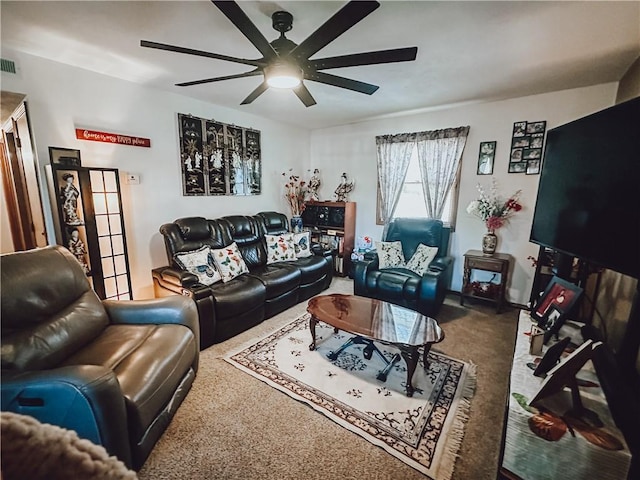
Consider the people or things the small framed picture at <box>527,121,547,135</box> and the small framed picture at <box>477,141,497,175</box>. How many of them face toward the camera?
2

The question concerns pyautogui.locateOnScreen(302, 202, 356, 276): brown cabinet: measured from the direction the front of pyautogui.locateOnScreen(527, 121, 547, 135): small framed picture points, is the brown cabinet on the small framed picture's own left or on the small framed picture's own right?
on the small framed picture's own right

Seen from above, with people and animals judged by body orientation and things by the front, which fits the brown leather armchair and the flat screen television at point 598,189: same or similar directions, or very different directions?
very different directions

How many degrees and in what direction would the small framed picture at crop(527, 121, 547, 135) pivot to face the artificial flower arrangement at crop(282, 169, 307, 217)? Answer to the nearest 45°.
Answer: approximately 90° to its right

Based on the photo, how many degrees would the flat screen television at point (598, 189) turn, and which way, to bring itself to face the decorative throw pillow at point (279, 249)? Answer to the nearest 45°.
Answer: approximately 45° to its right

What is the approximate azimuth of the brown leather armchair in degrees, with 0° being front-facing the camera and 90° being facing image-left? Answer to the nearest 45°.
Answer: approximately 315°

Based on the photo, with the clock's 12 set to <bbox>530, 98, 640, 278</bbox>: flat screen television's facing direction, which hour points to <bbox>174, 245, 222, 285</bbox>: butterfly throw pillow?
The butterfly throw pillow is roughly at 1 o'clock from the flat screen television.
